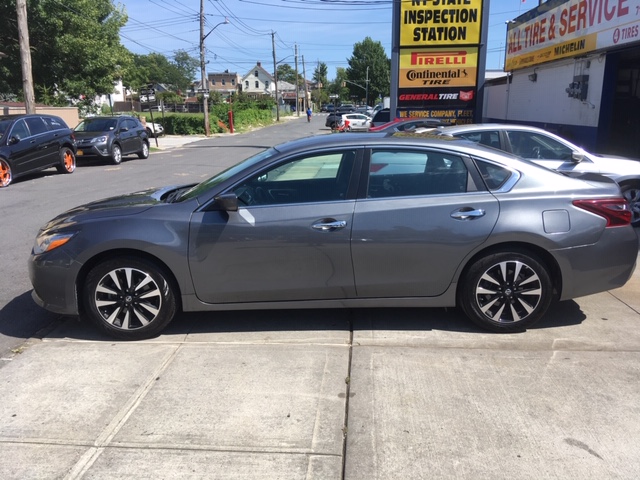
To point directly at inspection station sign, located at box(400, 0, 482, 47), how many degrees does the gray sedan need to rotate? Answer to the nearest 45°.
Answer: approximately 90° to its right

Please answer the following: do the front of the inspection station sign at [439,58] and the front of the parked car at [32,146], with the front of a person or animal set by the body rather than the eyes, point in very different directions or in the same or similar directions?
same or similar directions

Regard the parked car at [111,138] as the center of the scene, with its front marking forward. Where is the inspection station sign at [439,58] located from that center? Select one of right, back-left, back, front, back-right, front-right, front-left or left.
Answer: left

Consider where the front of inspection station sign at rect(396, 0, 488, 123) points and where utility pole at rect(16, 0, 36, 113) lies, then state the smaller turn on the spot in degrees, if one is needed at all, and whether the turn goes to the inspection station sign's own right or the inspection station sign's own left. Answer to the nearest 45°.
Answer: approximately 90° to the inspection station sign's own right

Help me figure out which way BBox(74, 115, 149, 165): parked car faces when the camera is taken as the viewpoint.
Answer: facing the viewer and to the left of the viewer

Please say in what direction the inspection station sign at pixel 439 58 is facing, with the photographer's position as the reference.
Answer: facing the viewer

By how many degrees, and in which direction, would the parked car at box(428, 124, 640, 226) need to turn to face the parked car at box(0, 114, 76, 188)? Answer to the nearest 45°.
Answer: approximately 180°

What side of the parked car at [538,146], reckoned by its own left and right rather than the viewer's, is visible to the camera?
right

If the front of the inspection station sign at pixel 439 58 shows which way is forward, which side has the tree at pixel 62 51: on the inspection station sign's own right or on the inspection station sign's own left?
on the inspection station sign's own right

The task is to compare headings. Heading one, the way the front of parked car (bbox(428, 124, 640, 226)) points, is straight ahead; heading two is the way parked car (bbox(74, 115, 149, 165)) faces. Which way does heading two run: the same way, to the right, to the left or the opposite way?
to the right

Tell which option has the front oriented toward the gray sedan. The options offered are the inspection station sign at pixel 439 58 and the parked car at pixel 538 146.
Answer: the inspection station sign

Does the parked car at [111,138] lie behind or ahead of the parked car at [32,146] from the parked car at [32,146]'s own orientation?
behind

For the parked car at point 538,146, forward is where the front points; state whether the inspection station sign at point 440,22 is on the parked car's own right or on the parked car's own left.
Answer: on the parked car's own left

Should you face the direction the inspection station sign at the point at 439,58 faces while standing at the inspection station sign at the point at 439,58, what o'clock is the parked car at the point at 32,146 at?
The parked car is roughly at 2 o'clock from the inspection station sign.

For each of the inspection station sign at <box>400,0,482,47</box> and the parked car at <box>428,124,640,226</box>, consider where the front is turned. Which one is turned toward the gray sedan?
the inspection station sign

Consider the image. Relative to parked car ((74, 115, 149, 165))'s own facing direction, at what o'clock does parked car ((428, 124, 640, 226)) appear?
parked car ((428, 124, 640, 226)) is roughly at 10 o'clock from parked car ((74, 115, 149, 165)).
